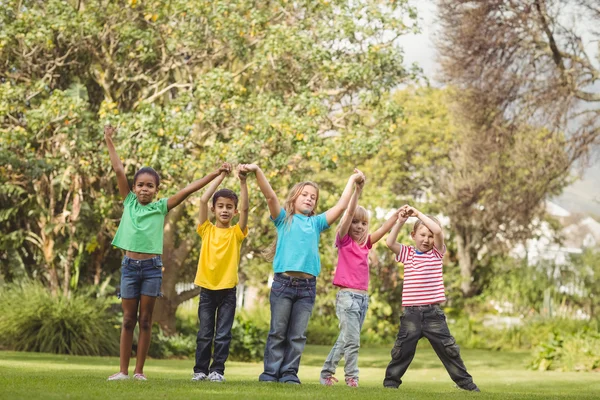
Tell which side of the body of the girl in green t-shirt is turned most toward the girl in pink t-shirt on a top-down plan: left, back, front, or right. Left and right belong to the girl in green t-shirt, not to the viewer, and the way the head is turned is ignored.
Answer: left

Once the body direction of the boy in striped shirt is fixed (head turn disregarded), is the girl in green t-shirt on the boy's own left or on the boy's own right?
on the boy's own right

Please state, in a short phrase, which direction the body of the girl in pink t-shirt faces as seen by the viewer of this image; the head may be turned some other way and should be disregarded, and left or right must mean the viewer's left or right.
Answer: facing the viewer and to the right of the viewer

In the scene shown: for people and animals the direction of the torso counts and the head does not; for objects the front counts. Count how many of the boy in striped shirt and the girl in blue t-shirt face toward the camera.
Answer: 2

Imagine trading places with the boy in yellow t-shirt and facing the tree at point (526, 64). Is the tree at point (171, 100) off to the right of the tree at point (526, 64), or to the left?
left

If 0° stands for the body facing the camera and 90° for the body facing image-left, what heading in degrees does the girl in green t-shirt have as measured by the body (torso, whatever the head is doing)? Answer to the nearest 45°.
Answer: approximately 0°

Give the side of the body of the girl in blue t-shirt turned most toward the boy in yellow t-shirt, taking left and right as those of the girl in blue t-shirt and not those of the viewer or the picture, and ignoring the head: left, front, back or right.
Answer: right

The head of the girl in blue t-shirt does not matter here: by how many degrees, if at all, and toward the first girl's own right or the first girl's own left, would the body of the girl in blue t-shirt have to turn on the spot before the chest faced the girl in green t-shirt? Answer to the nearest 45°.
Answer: approximately 90° to the first girl's own right

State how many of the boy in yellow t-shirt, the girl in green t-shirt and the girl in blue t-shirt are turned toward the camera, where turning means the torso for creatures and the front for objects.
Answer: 3

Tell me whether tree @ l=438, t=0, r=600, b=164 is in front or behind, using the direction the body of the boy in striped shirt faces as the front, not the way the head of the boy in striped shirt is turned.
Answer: behind
